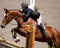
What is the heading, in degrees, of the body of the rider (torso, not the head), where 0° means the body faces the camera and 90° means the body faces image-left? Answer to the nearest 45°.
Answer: approximately 90°

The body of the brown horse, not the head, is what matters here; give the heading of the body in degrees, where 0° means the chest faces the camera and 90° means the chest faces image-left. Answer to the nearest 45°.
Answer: approximately 90°
